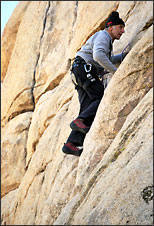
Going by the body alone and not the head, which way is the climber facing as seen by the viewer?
to the viewer's right

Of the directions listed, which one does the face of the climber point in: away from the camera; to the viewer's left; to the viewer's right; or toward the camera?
to the viewer's right
